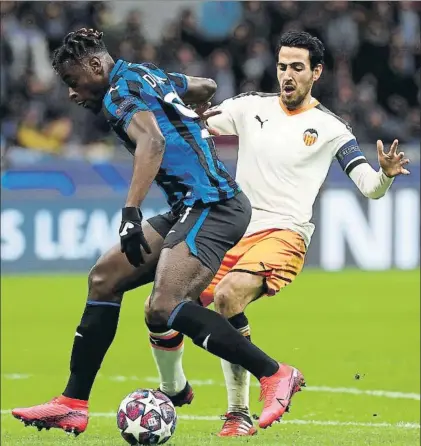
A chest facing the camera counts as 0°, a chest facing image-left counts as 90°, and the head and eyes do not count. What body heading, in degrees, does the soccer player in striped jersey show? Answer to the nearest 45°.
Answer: approximately 90°

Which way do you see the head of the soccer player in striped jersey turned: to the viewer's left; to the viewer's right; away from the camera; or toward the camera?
to the viewer's left

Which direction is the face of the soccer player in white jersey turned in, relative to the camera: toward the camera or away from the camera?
toward the camera

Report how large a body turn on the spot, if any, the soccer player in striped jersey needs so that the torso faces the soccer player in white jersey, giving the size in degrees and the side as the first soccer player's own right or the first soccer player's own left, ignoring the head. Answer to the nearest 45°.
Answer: approximately 135° to the first soccer player's own right
